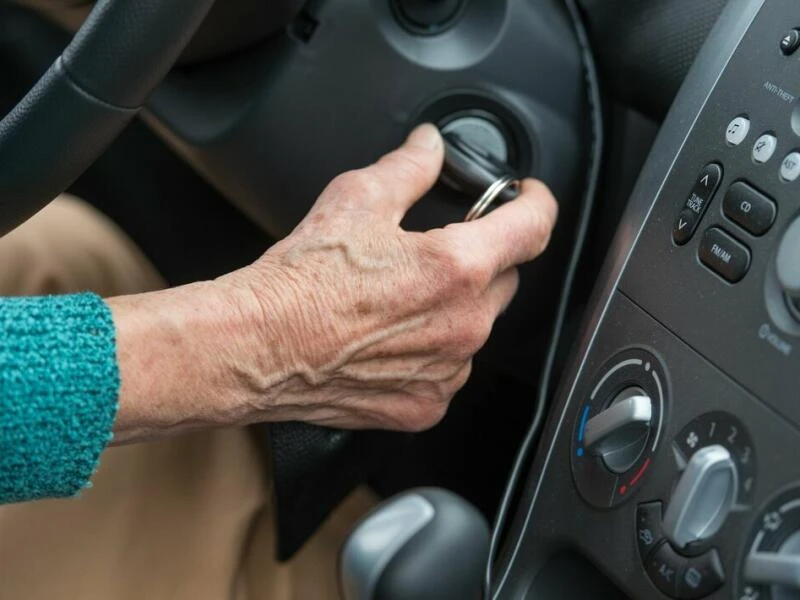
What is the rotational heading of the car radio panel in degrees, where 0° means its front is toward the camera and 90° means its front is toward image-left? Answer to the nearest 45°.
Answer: approximately 45°
